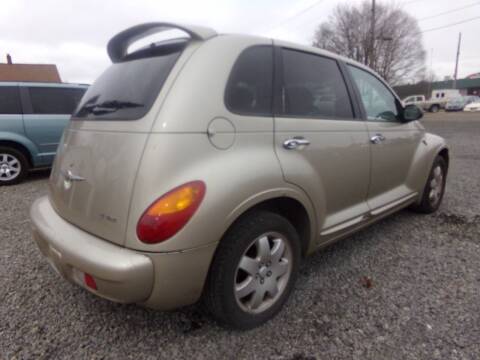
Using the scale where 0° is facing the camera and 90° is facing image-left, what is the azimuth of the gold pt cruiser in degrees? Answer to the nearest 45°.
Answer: approximately 225°

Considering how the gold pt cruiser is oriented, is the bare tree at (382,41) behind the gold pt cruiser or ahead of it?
ahead
